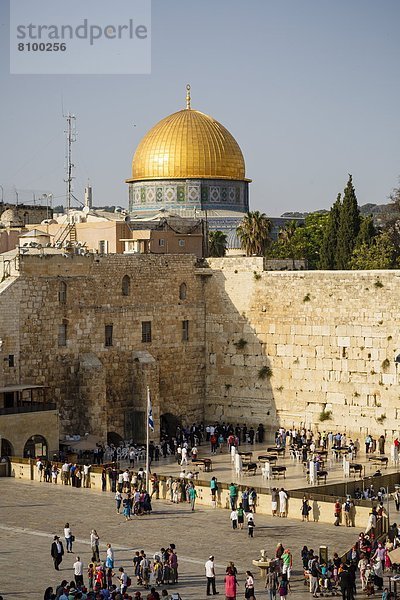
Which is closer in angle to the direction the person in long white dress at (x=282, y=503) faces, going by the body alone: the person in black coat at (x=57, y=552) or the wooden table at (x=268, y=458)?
the wooden table

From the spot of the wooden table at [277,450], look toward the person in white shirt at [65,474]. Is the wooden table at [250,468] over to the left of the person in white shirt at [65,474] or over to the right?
left

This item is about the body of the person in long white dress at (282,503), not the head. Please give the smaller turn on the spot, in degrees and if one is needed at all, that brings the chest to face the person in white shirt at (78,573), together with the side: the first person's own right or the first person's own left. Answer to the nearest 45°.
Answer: approximately 135° to the first person's own left

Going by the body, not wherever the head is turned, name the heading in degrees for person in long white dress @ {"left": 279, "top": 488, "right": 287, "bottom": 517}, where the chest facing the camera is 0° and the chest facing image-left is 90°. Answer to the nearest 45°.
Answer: approximately 180°
